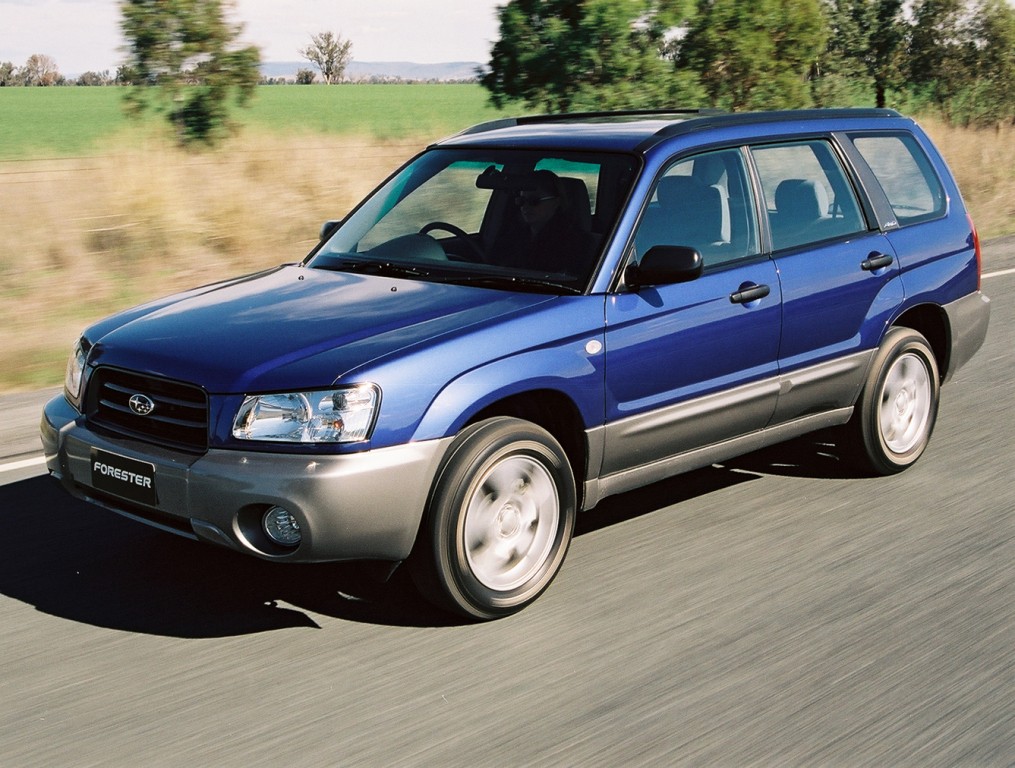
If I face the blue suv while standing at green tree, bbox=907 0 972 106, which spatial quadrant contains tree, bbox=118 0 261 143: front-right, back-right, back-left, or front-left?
front-right

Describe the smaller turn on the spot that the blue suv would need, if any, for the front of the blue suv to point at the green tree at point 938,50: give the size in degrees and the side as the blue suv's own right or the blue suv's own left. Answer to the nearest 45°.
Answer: approximately 135° to the blue suv's own right

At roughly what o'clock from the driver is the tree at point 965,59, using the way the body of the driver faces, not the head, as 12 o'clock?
The tree is roughly at 5 o'clock from the driver.

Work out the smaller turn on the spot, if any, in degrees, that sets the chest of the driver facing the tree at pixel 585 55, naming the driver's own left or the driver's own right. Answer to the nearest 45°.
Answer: approximately 135° to the driver's own right

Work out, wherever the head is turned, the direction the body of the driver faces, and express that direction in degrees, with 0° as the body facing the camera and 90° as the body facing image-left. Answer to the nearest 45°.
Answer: approximately 45°

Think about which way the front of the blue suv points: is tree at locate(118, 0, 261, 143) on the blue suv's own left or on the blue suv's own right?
on the blue suv's own right

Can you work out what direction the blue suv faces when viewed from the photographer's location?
facing the viewer and to the left of the viewer

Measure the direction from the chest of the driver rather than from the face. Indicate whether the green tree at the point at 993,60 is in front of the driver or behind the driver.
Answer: behind

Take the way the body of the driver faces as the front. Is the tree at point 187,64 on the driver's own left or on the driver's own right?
on the driver's own right

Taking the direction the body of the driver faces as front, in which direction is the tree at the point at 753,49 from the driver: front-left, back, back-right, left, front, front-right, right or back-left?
back-right

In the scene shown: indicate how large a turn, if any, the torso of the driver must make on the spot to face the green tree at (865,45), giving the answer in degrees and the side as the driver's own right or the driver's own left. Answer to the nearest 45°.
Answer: approximately 135° to the driver's own right
